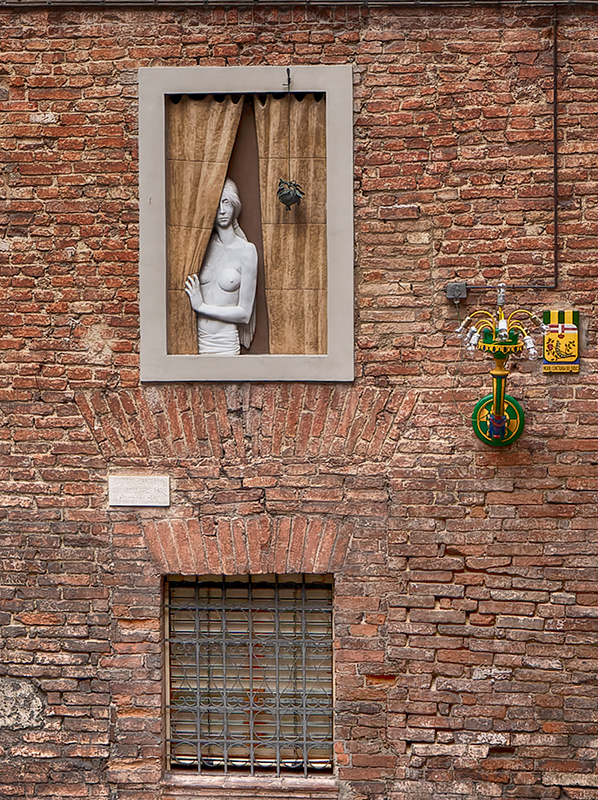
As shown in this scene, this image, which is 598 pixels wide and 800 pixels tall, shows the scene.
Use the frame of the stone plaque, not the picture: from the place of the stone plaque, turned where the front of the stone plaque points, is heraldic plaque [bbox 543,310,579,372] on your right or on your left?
on your left

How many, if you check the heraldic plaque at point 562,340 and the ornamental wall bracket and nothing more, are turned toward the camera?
2

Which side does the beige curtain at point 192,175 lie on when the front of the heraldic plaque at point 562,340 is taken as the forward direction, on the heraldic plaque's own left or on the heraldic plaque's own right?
on the heraldic plaque's own right

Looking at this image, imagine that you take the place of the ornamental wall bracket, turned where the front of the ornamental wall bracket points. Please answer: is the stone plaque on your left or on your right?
on your right

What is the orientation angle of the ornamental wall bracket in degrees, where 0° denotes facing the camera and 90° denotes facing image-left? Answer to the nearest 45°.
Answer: approximately 0°

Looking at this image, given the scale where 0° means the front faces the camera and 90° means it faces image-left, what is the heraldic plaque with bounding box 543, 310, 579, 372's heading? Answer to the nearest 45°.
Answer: approximately 0°
